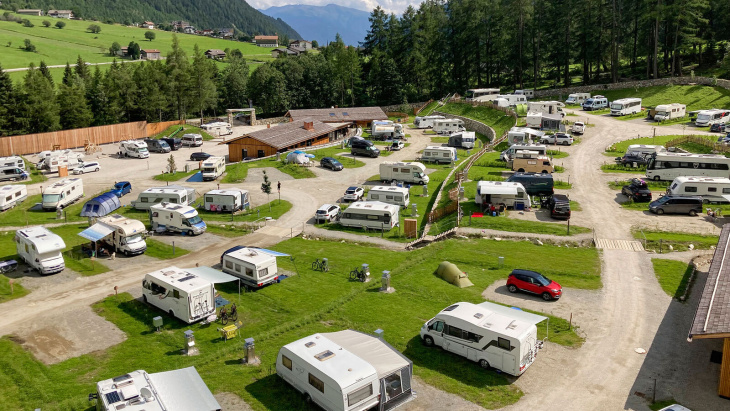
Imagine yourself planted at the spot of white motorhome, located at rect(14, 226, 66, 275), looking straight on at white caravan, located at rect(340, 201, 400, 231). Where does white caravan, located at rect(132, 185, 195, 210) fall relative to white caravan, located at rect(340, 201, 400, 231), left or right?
left

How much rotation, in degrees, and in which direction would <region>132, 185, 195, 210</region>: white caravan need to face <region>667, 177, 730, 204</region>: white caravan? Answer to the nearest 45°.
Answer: approximately 135° to its left

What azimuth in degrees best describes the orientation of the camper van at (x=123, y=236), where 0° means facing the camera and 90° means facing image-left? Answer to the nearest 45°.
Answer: approximately 315°

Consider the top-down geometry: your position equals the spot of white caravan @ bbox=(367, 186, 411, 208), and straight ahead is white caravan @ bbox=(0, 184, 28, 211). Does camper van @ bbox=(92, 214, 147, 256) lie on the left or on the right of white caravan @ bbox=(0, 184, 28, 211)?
left

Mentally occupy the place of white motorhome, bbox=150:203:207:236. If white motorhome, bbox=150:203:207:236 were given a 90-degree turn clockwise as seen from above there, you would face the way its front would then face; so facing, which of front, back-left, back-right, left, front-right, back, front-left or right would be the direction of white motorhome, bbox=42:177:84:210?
right

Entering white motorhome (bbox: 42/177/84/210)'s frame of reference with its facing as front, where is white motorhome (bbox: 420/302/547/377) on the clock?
The white motorhome (bbox: 420/302/547/377) is roughly at 10 o'clock from the white motorhome (bbox: 42/177/84/210).

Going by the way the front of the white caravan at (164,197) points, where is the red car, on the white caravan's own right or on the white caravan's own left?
on the white caravan's own left

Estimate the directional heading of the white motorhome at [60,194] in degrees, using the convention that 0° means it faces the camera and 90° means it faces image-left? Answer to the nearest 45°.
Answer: approximately 45°

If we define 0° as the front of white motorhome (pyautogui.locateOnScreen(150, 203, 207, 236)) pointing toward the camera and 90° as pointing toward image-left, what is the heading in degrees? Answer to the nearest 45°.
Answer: approximately 315°

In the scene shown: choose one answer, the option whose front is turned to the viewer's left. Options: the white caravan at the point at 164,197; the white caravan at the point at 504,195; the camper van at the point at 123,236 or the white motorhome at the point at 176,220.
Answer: the white caravan at the point at 164,197
